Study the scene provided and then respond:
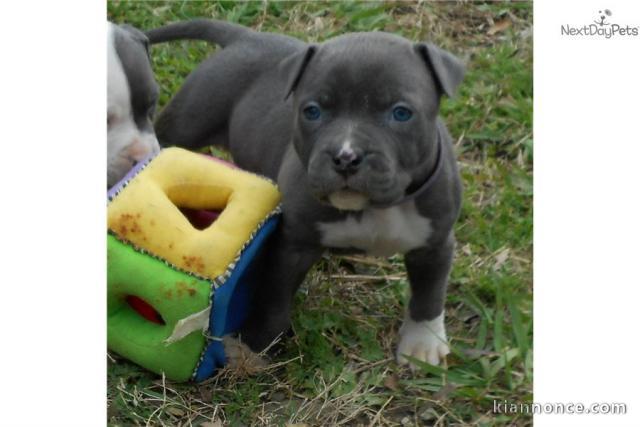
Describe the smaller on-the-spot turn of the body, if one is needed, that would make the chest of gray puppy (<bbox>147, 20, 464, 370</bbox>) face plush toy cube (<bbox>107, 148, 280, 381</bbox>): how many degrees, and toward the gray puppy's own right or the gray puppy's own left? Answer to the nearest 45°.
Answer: approximately 135° to the gray puppy's own right

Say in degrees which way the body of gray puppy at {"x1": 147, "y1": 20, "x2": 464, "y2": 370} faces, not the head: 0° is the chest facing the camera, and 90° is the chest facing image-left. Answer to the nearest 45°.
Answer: approximately 315°
